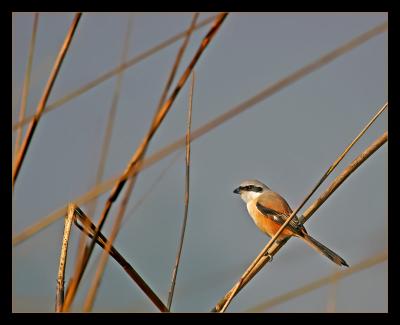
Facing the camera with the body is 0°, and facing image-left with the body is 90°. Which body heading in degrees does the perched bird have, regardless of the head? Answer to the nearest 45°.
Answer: approximately 90°

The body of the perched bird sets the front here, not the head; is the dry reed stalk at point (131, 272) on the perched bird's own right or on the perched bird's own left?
on the perched bird's own left
